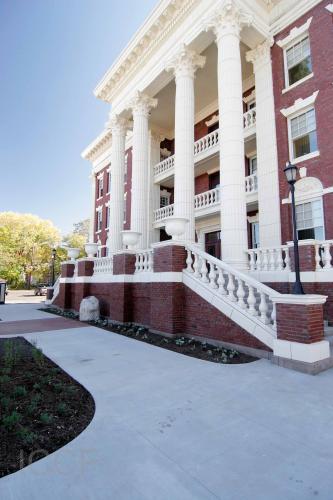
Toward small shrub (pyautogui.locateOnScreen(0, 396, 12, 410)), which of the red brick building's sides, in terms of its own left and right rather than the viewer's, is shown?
front

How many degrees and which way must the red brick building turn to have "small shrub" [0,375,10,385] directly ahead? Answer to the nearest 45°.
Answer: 0° — it already faces it

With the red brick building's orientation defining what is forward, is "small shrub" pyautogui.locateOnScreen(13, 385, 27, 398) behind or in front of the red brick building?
in front

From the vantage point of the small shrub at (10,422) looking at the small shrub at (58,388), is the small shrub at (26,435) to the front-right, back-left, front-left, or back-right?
back-right

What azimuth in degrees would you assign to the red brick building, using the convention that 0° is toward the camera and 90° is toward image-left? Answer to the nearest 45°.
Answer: approximately 45°

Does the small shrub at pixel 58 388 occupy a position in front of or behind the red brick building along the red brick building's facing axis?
in front

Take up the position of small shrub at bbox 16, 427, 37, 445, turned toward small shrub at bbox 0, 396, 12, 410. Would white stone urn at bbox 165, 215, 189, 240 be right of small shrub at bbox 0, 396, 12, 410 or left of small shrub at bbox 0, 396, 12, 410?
right

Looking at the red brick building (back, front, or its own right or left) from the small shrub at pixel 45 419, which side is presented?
front

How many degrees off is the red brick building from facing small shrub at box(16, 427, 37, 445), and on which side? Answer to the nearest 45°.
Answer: approximately 45° to its left

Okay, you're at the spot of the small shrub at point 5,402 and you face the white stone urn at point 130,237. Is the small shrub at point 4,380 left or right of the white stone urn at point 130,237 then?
left
